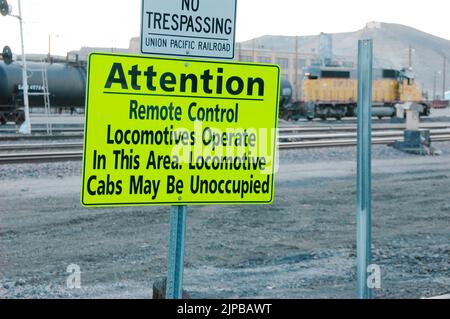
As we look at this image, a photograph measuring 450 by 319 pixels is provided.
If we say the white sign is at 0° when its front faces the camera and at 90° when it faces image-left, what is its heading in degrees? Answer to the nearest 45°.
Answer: approximately 0°

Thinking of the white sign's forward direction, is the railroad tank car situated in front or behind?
behind

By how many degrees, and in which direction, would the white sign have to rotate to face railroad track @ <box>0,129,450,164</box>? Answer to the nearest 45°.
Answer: approximately 180°

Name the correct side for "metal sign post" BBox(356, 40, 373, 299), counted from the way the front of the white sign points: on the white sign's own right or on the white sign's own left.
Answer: on the white sign's own left
